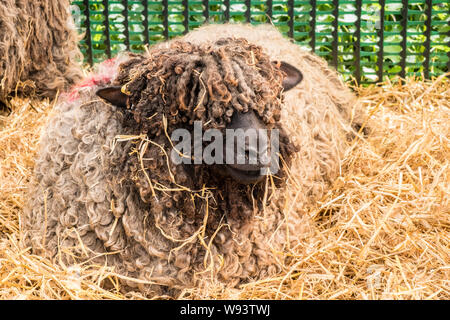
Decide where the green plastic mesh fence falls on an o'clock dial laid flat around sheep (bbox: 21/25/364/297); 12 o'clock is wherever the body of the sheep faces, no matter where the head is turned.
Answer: The green plastic mesh fence is roughly at 7 o'clock from the sheep.

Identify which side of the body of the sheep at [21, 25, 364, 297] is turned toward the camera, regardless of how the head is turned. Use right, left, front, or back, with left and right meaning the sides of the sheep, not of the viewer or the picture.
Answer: front

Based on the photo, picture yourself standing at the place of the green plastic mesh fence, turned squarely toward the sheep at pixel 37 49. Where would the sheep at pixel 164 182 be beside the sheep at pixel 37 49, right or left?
left

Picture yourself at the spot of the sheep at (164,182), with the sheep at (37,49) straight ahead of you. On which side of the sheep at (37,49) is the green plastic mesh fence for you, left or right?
right

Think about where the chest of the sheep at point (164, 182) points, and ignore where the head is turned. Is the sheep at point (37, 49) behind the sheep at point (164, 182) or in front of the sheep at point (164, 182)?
behind
